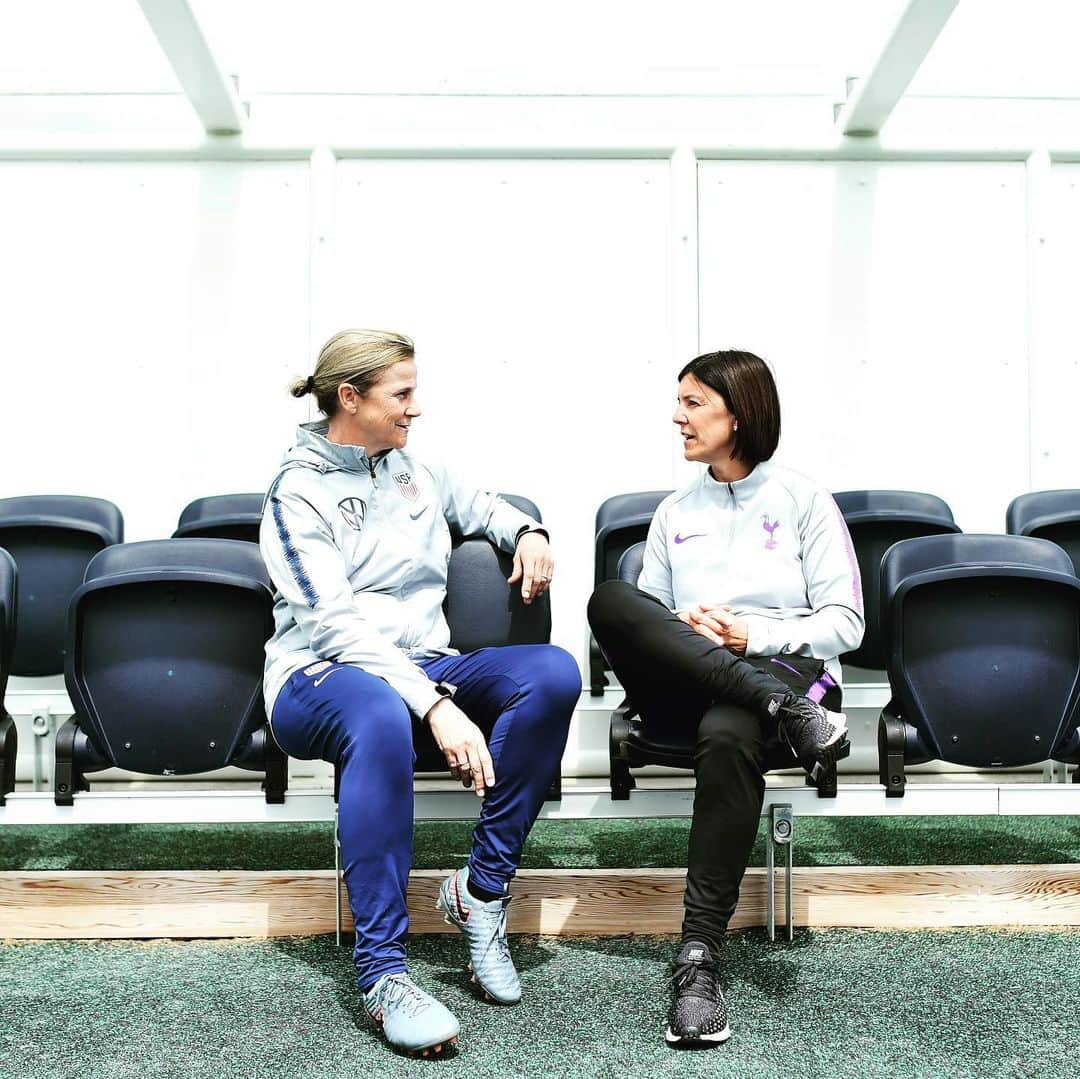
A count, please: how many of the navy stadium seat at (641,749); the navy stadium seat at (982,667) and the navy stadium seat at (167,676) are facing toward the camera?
3

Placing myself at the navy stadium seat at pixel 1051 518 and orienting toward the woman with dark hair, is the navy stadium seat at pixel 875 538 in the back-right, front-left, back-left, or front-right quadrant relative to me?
front-right

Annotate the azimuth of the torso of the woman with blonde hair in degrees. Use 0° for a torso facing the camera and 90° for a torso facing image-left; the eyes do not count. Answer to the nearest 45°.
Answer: approximately 315°

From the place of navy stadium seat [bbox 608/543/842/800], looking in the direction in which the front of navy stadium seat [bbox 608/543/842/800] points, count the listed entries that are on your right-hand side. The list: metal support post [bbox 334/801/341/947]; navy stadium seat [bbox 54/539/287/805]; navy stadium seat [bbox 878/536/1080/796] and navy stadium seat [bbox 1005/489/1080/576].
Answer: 2

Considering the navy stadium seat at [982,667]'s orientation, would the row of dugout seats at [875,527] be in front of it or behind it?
behind

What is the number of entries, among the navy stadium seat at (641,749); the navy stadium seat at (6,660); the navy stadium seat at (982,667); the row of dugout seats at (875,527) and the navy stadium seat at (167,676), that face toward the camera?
5

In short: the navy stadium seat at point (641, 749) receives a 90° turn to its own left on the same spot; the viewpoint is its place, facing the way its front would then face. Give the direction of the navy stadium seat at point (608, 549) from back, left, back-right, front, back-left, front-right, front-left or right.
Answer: left

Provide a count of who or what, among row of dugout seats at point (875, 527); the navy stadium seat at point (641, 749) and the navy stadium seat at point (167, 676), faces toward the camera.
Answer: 3

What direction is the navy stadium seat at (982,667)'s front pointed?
toward the camera

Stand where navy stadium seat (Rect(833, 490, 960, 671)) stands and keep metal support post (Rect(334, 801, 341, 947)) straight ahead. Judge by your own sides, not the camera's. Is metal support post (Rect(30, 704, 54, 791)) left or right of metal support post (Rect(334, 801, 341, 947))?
right

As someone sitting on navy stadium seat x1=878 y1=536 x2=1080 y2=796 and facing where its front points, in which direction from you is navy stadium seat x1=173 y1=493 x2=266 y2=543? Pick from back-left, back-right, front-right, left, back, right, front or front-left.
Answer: right

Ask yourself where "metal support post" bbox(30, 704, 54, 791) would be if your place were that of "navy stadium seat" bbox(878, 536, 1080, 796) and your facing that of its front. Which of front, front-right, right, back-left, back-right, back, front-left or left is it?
right

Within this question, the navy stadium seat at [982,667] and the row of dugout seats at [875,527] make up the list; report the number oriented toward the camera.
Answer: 2

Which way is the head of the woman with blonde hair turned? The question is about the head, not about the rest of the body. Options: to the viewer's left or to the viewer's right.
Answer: to the viewer's right

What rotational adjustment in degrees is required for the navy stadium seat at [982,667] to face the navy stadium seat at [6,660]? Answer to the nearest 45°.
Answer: approximately 90° to its right

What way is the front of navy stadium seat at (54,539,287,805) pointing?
toward the camera

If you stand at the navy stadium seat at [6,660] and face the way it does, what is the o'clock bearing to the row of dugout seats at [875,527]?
The row of dugout seats is roughly at 9 o'clock from the navy stadium seat.

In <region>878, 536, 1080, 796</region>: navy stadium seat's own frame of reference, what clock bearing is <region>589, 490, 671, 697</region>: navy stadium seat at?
<region>589, 490, 671, 697</region>: navy stadium seat is roughly at 4 o'clock from <region>878, 536, 1080, 796</region>: navy stadium seat.

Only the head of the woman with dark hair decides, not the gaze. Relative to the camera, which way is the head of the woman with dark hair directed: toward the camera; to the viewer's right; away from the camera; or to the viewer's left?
to the viewer's left

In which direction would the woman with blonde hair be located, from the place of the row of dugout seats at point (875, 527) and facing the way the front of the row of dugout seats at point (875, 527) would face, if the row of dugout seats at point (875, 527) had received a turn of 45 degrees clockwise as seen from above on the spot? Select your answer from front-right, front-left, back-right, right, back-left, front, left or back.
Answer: front
